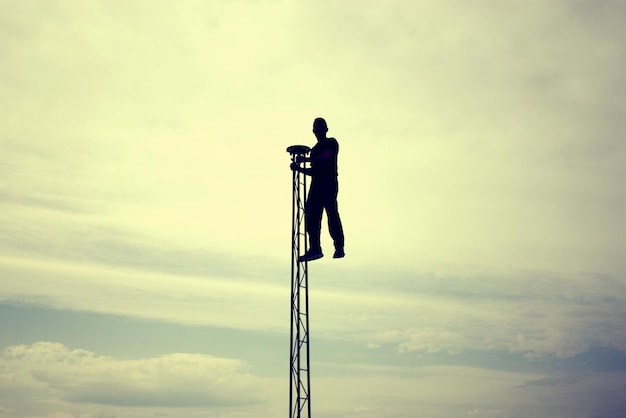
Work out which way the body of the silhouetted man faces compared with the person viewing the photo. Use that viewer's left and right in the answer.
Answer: facing the viewer and to the left of the viewer
